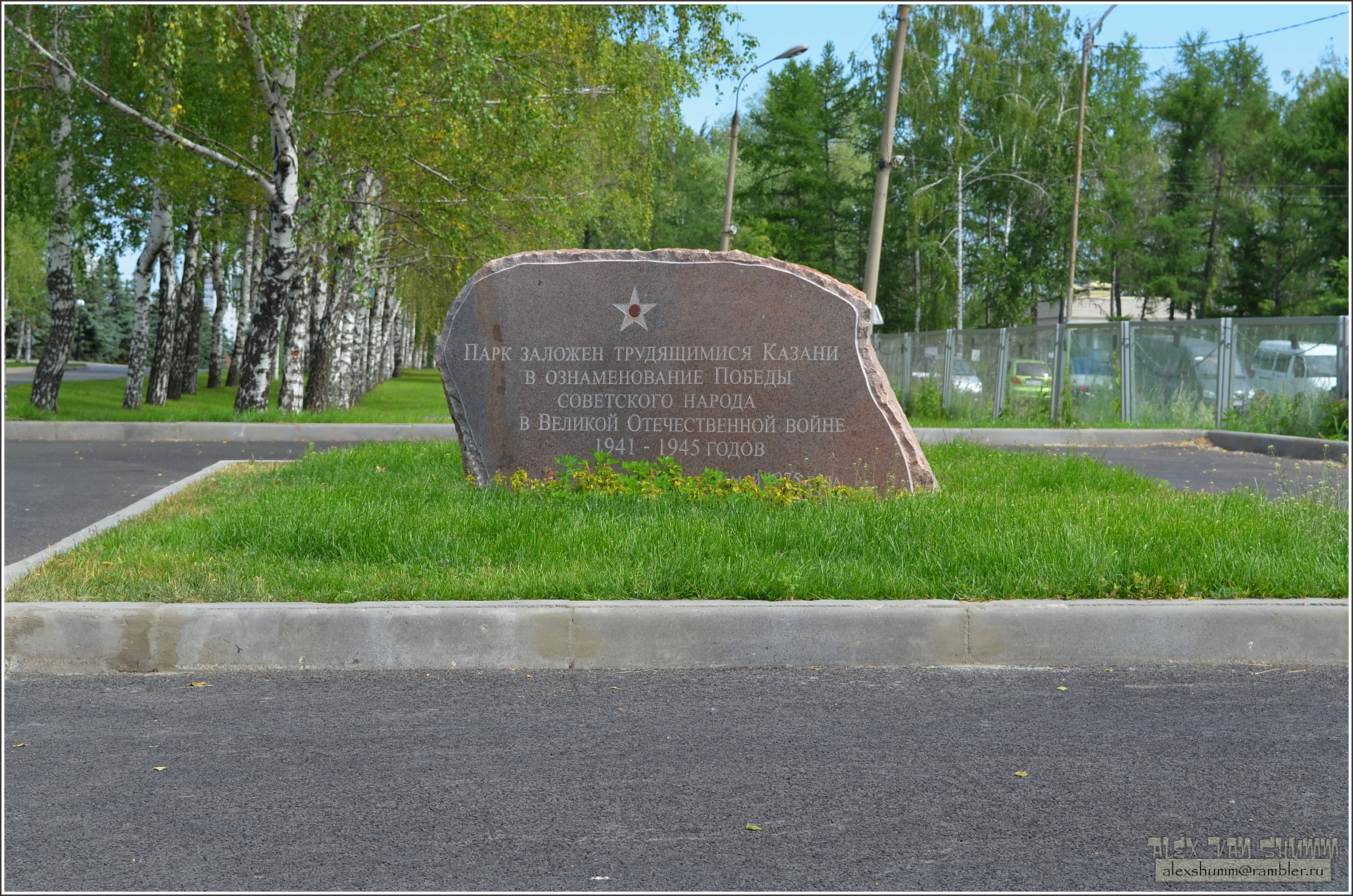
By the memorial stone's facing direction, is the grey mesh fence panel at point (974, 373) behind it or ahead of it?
behind

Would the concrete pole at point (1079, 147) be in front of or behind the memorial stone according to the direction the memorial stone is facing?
behind

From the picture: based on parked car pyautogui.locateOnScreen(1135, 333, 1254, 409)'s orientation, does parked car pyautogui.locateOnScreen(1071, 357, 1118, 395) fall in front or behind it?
behind

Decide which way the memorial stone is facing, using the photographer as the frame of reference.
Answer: facing the viewer

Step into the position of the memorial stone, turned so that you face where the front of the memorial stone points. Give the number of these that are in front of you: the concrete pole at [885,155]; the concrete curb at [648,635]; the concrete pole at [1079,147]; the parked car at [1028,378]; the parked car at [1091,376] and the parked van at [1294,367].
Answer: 1

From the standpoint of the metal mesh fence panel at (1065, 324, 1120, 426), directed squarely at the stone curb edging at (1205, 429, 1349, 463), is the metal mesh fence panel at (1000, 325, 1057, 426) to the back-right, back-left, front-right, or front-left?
back-right

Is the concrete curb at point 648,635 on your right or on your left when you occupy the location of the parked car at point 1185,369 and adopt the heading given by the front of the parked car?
on your right

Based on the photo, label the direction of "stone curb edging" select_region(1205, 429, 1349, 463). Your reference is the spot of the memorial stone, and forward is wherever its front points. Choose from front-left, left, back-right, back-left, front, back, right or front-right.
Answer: back-left

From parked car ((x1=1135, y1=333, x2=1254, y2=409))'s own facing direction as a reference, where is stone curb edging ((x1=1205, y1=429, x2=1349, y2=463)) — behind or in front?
in front

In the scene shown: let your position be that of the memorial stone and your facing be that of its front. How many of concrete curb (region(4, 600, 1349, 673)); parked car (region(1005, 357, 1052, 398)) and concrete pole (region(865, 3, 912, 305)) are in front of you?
1

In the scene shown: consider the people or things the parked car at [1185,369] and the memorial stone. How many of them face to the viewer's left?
0
